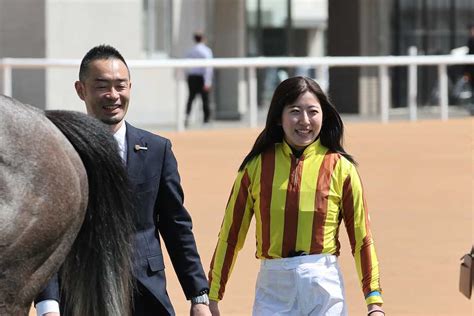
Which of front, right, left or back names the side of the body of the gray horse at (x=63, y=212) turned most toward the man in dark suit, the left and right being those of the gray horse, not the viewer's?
right

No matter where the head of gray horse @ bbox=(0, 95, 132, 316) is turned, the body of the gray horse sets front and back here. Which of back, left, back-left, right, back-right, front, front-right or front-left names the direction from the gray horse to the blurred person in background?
right
